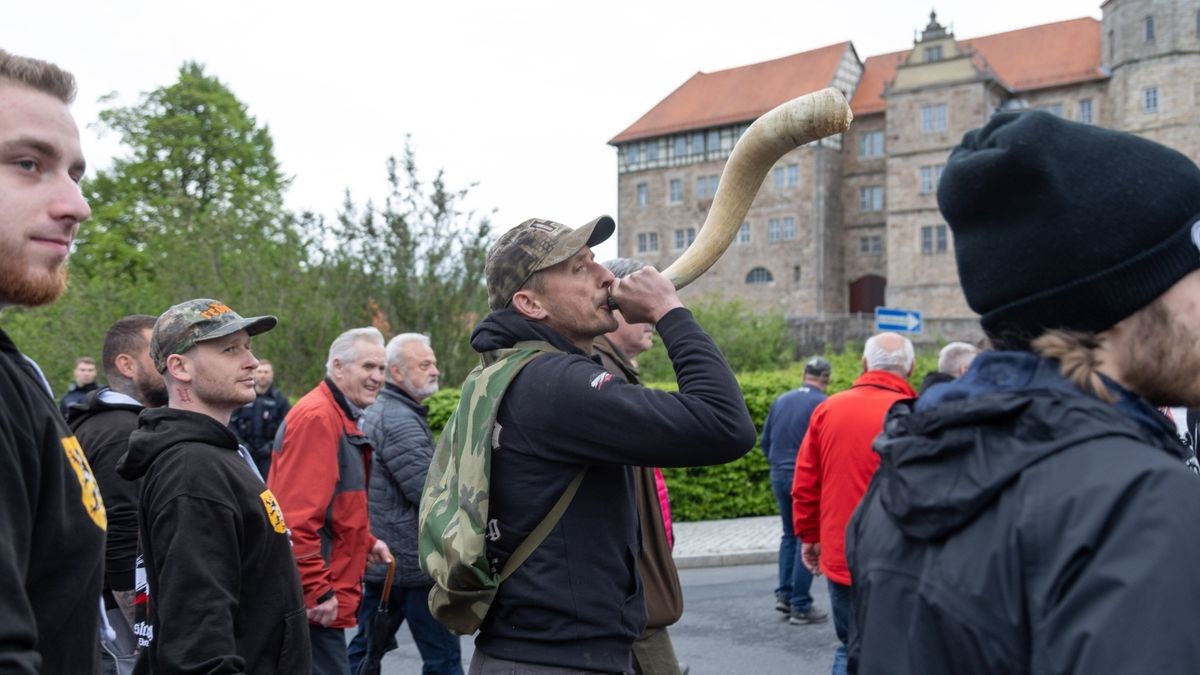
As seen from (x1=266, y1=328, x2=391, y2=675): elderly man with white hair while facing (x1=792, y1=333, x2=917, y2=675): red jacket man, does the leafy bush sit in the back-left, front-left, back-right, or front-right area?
front-left

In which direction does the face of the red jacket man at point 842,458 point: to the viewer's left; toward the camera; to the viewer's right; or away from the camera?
away from the camera

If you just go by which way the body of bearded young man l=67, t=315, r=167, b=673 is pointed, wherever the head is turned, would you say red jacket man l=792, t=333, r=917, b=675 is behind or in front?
in front

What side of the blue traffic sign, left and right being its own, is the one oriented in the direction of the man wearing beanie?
front

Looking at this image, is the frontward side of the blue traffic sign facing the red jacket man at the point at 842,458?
yes

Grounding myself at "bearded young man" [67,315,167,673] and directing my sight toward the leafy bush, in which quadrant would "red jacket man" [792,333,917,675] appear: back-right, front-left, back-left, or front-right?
front-right

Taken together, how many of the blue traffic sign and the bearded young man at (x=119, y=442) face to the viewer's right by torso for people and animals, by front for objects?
1

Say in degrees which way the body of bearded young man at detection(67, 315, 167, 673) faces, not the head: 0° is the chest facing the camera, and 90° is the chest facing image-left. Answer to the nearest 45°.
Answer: approximately 270°

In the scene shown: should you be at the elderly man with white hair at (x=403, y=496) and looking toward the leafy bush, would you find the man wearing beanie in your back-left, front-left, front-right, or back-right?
back-right

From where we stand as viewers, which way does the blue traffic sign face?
facing the viewer

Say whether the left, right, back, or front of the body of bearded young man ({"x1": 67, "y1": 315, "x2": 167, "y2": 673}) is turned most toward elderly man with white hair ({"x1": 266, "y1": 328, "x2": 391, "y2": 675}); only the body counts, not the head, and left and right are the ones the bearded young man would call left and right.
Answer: front
